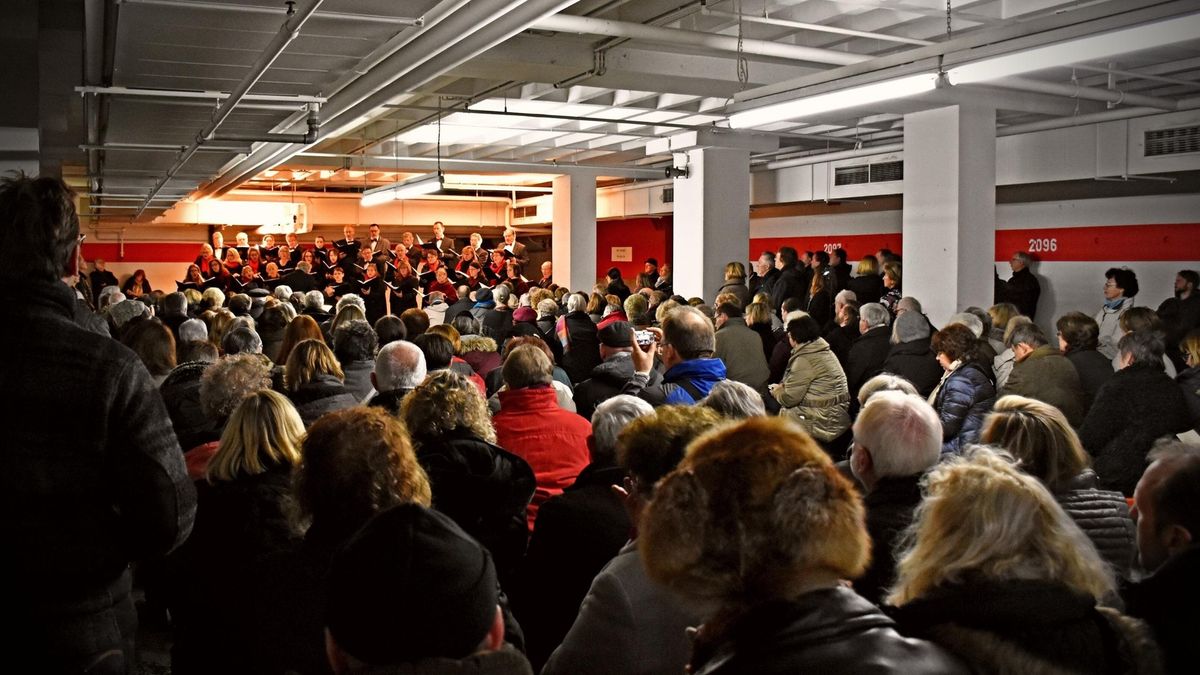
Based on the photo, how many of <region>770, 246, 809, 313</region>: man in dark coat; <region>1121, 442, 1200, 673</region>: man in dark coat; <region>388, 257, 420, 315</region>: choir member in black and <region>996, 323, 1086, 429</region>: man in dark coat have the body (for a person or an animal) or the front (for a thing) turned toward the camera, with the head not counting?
1

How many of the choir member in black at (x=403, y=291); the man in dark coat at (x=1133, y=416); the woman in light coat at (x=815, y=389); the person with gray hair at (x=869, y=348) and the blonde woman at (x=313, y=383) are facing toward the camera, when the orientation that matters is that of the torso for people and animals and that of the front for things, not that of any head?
1

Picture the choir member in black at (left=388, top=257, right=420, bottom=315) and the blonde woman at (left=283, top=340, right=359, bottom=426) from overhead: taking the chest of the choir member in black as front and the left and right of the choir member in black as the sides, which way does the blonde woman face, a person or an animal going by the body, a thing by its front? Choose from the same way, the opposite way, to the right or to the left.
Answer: the opposite way

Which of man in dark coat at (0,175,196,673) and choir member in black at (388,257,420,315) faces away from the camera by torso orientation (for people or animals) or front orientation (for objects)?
the man in dark coat

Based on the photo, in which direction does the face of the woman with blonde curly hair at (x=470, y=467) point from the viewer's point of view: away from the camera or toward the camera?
away from the camera

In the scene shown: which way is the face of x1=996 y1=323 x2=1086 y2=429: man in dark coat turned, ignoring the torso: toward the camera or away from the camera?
away from the camera

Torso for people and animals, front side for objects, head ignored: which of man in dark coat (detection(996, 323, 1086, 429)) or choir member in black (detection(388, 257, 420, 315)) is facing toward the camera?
the choir member in black

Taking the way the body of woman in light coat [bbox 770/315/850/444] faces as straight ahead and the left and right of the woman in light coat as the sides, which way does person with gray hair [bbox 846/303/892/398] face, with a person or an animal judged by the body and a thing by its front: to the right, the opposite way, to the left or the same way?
the same way

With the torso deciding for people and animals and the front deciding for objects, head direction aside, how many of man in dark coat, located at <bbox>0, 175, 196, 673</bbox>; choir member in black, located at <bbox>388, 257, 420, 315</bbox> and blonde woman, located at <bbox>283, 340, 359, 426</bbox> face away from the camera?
2

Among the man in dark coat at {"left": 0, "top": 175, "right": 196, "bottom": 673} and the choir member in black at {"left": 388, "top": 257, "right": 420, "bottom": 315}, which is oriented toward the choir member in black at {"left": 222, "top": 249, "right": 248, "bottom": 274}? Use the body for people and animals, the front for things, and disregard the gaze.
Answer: the man in dark coat

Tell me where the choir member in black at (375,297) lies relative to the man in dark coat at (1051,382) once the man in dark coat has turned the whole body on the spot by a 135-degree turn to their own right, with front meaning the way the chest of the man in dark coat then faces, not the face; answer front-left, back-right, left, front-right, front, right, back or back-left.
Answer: back-left

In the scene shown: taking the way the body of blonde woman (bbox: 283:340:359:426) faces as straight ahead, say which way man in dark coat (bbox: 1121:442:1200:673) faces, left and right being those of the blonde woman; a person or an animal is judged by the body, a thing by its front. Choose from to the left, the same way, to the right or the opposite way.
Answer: the same way

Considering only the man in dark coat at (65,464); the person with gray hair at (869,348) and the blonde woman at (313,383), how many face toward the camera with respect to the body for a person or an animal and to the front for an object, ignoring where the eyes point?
0

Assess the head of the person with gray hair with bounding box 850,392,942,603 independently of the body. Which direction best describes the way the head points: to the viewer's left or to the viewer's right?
to the viewer's left

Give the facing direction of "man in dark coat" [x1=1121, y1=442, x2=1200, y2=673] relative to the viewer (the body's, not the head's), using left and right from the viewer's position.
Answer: facing away from the viewer and to the left of the viewer

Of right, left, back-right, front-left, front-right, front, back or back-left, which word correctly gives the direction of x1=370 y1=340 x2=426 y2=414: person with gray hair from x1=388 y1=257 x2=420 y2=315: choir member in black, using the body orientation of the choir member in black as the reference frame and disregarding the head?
front

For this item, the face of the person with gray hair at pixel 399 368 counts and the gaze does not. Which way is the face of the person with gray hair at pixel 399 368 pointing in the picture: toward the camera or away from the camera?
away from the camera

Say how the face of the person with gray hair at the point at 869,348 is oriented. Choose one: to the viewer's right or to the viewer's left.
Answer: to the viewer's left
